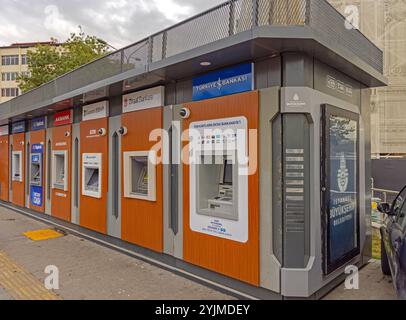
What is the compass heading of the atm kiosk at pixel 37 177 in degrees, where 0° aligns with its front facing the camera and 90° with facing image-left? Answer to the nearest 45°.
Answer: approximately 45°

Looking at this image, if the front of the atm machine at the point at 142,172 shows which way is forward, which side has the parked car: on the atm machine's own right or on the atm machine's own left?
on the atm machine's own left

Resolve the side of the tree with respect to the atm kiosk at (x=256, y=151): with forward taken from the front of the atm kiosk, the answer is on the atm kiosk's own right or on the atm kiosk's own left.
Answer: on the atm kiosk's own right

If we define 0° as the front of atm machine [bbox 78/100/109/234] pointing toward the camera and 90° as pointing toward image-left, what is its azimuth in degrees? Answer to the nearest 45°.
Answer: approximately 45°

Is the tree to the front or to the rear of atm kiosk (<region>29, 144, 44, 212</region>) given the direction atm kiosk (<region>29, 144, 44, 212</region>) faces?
to the rear

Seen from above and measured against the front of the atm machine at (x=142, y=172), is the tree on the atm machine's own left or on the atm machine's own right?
on the atm machine's own right

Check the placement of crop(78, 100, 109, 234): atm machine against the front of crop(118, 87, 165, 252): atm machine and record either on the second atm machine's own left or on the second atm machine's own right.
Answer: on the second atm machine's own right
